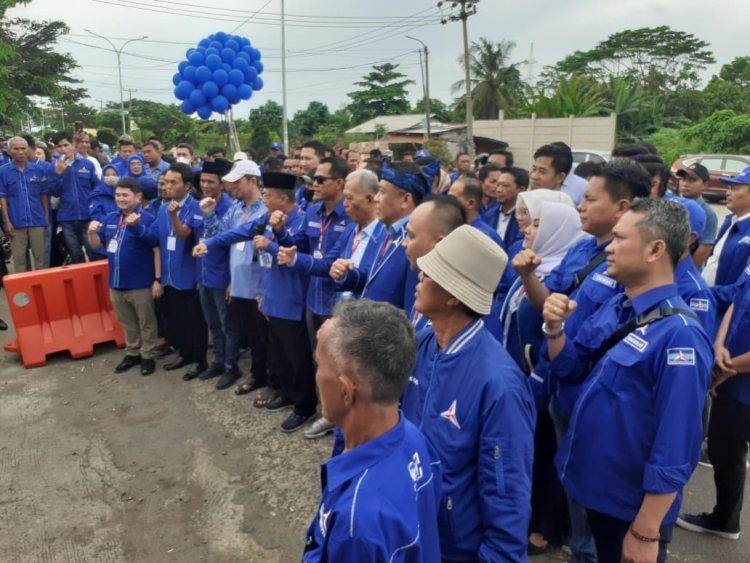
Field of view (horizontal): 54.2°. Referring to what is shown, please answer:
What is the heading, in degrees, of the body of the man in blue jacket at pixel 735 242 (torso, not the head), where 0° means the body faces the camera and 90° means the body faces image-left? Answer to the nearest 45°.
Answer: approximately 45°

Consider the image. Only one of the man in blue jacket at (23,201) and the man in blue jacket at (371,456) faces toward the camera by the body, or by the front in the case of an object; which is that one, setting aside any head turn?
the man in blue jacket at (23,201)

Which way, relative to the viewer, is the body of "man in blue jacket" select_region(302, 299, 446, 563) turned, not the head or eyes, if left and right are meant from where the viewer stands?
facing to the left of the viewer

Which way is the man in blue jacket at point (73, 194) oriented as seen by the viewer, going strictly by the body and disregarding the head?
toward the camera

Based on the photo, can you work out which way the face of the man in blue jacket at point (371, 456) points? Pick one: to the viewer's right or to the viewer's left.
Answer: to the viewer's left

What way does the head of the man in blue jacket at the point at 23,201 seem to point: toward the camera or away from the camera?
toward the camera

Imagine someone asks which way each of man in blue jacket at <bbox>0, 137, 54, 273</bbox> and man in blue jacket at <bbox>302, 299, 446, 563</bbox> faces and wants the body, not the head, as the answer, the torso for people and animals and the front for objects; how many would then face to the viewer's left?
1

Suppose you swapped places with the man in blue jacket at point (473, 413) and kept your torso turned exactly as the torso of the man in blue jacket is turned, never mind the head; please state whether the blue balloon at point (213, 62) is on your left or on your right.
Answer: on your right

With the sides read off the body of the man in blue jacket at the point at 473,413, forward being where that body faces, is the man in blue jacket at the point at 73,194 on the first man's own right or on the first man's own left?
on the first man's own right

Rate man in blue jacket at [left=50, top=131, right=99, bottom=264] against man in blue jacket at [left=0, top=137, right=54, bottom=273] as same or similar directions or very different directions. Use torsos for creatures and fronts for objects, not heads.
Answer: same or similar directions

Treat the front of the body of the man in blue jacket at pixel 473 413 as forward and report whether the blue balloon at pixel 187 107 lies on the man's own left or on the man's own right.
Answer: on the man's own right
